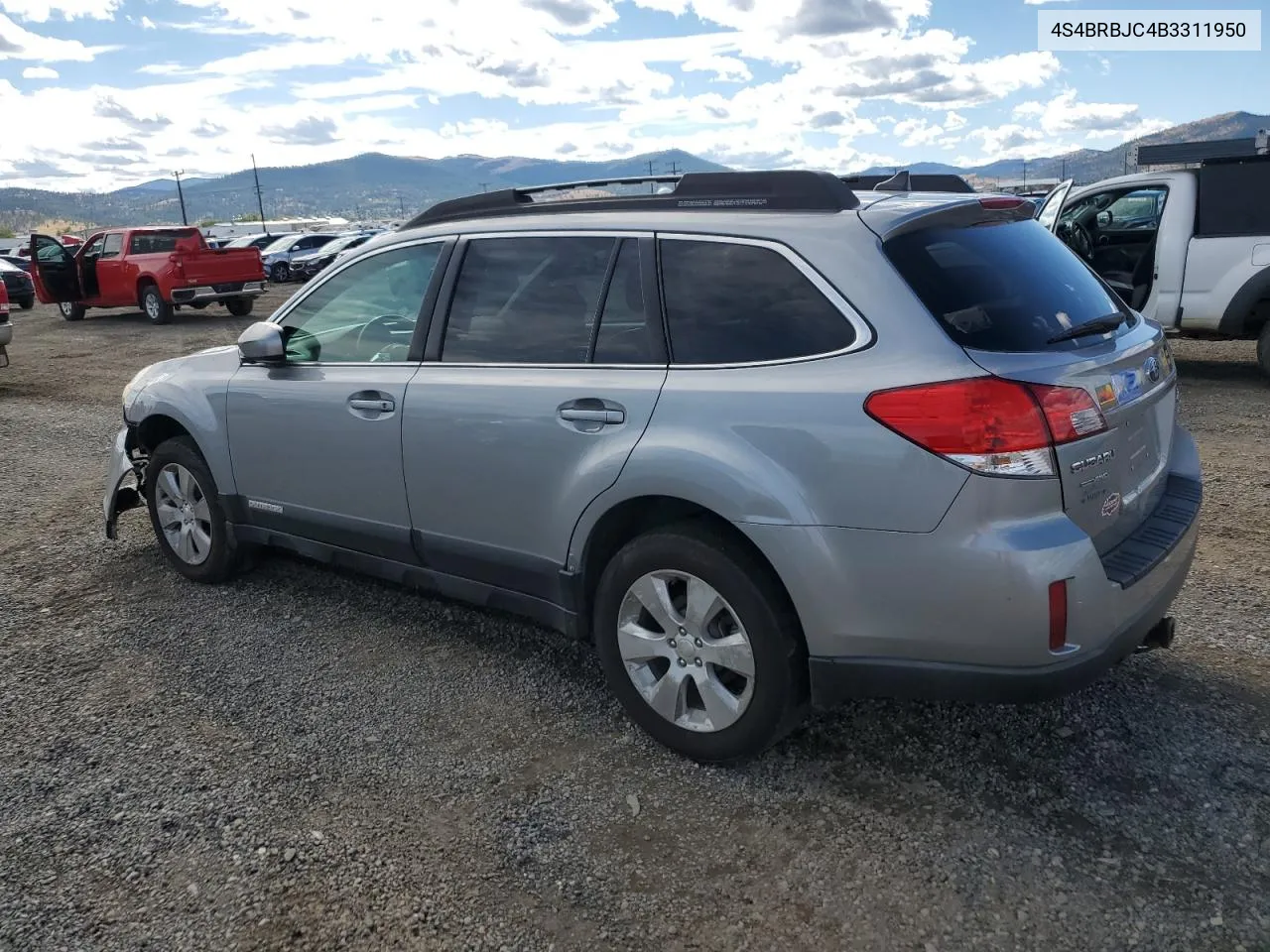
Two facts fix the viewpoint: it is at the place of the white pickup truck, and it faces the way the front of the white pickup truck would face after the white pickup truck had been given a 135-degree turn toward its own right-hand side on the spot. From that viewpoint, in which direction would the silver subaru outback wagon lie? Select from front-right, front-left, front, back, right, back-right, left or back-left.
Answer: back-right

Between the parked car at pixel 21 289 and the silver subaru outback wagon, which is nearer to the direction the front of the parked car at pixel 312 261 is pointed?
the parked car

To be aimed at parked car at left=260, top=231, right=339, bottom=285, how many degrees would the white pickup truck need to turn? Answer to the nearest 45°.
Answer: approximately 45° to its right

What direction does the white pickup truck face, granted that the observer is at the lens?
facing to the left of the viewer

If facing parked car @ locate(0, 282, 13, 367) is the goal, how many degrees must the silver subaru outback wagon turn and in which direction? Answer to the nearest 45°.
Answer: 0° — it already faces it

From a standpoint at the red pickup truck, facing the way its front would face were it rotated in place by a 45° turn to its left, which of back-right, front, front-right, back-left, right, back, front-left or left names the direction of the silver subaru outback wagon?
left

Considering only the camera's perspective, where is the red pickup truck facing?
facing away from the viewer and to the left of the viewer

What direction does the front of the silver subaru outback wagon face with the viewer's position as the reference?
facing away from the viewer and to the left of the viewer

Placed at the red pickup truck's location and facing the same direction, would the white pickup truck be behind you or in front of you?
behind

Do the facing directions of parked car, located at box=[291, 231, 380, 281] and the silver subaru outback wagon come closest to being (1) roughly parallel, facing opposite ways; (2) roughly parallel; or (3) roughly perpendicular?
roughly perpendicular
